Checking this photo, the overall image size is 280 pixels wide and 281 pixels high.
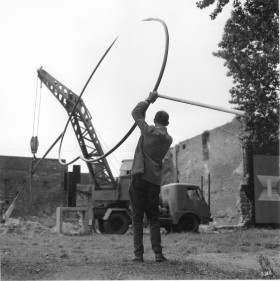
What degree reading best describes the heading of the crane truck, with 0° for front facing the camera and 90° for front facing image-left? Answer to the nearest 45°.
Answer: approximately 270°

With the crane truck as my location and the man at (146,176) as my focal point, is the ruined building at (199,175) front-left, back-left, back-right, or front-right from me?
back-left

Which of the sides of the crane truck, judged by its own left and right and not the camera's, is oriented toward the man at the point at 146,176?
right

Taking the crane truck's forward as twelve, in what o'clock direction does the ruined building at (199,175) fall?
The ruined building is roughly at 10 o'clock from the crane truck.

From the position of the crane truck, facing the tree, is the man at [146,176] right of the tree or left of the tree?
right

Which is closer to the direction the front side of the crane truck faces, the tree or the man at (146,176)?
the tree
